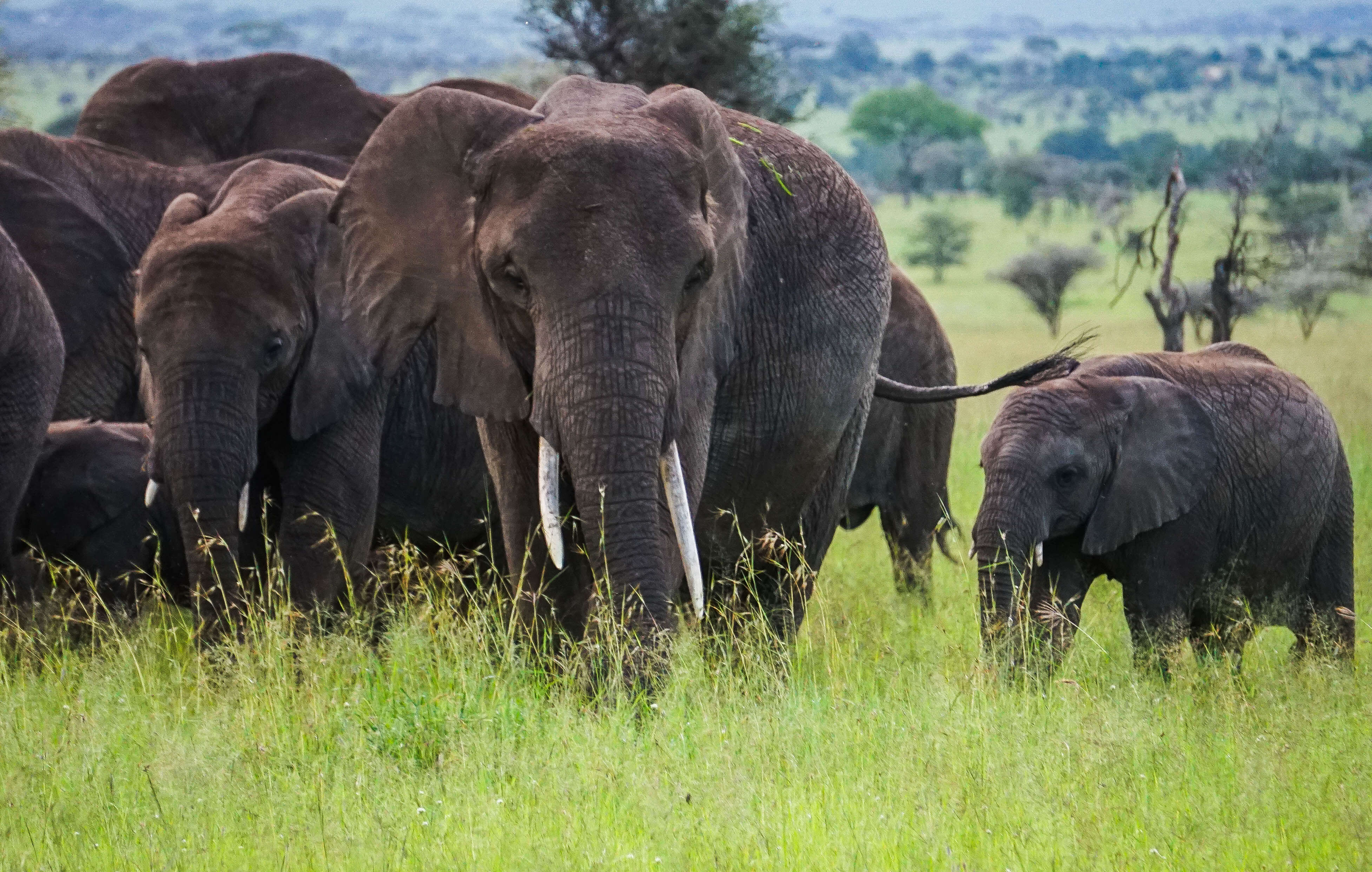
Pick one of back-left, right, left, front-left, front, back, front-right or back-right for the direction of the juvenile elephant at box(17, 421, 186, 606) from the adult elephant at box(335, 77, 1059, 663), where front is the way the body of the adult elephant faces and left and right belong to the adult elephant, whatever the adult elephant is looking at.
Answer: right

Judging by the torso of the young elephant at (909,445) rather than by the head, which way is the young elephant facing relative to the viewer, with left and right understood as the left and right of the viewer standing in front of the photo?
facing to the left of the viewer

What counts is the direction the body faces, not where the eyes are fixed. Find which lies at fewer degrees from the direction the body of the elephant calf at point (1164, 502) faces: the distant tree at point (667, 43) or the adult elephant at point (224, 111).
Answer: the adult elephant

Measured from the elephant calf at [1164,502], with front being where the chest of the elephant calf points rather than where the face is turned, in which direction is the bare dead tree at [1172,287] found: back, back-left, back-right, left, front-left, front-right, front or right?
back-right
